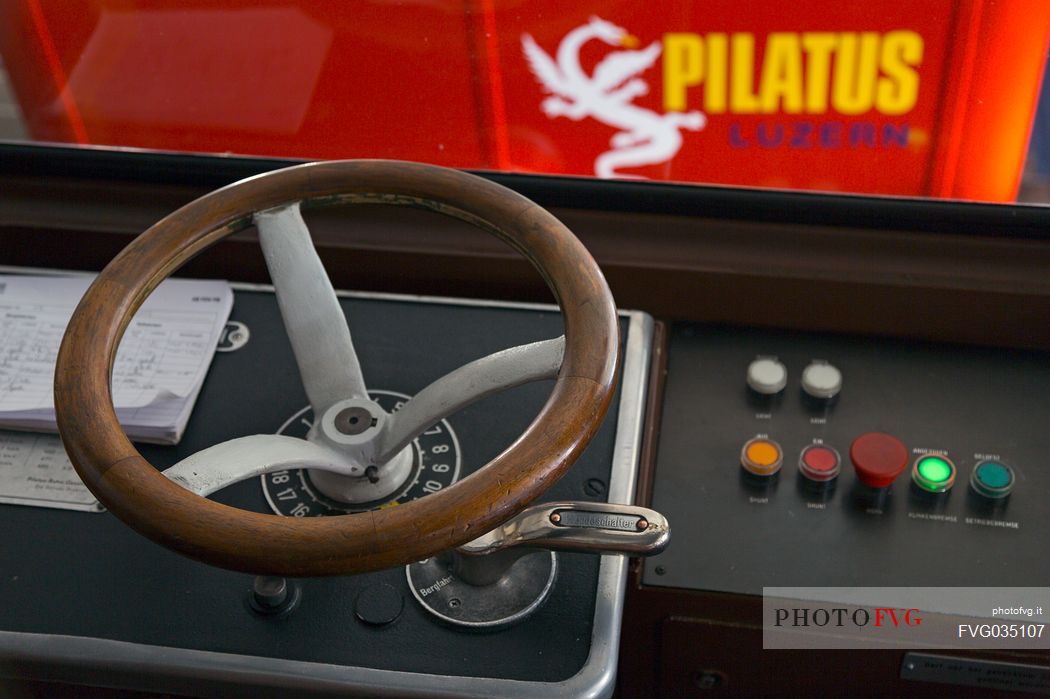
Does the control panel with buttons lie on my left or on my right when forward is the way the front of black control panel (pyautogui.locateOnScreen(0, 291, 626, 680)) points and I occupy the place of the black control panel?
on my left

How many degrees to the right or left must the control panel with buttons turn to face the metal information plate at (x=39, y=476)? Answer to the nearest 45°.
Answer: approximately 90° to its right

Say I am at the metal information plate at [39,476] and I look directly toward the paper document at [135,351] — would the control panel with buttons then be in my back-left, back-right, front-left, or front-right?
front-right

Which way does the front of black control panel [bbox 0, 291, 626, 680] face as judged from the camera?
facing the viewer

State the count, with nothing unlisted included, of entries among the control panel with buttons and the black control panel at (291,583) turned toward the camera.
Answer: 2
